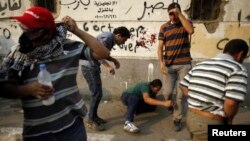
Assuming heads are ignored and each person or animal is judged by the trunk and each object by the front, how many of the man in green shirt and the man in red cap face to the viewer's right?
1

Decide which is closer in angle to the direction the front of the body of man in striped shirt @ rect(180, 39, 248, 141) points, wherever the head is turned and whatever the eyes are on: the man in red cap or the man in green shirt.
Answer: the man in green shirt

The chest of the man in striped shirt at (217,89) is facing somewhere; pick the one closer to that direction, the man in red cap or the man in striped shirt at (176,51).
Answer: the man in striped shirt
